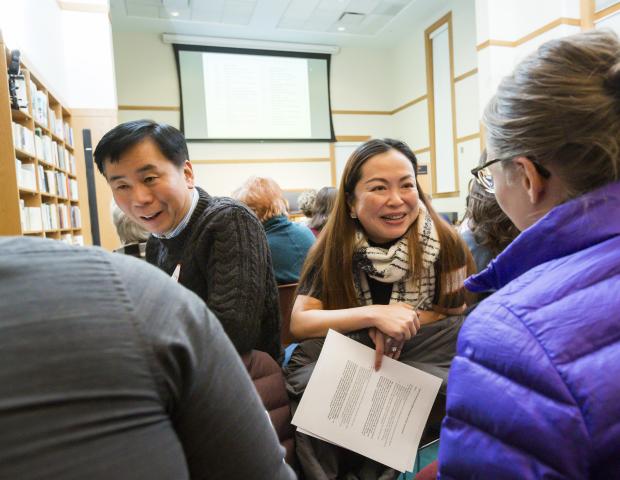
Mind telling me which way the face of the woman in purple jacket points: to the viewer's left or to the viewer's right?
to the viewer's left

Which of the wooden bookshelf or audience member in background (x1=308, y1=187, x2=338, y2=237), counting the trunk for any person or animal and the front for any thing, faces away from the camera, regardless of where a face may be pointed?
the audience member in background

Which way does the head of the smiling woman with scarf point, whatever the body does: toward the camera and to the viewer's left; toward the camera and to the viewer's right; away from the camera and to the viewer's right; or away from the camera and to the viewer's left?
toward the camera and to the viewer's right

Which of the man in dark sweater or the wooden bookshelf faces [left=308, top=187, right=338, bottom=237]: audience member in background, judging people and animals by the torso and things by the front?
the wooden bookshelf

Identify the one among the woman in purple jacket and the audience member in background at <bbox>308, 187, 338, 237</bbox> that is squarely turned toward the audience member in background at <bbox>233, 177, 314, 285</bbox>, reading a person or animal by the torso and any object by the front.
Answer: the woman in purple jacket

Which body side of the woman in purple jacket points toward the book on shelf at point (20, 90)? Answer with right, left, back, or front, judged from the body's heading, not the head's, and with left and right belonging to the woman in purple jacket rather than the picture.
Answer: front

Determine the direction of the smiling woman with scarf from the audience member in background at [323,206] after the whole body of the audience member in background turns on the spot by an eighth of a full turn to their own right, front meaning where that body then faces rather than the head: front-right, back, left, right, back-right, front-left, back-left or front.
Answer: back-right

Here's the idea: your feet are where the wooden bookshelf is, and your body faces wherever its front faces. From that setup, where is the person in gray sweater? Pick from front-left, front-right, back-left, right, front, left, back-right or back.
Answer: front-right

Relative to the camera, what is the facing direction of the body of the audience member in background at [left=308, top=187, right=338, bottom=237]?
away from the camera

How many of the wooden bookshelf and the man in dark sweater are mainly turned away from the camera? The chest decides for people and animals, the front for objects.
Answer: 0

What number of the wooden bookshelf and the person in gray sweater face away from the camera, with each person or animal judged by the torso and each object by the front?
1

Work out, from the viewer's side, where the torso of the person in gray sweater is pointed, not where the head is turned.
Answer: away from the camera
